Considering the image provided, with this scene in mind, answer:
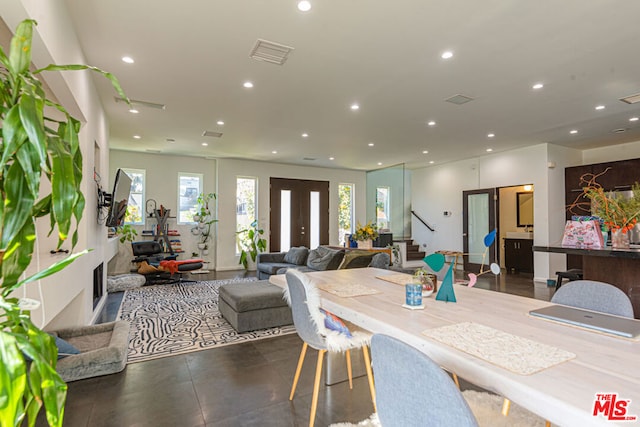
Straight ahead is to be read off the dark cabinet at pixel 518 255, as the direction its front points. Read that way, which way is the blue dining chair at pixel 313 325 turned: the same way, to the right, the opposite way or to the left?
the opposite way

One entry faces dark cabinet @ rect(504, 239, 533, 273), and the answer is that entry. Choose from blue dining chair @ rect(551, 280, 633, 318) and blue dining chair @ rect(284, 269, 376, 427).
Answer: blue dining chair @ rect(284, 269, 376, 427)

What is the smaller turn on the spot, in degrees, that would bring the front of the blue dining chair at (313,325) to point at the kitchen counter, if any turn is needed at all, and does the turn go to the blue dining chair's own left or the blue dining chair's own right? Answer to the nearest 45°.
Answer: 0° — it already faces it

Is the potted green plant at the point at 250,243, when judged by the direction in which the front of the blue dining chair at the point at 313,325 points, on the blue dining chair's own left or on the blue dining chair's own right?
on the blue dining chair's own left

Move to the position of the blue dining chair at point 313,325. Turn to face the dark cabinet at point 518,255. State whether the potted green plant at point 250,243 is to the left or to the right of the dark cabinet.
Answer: left

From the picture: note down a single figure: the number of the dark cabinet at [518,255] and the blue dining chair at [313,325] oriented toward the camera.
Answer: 1

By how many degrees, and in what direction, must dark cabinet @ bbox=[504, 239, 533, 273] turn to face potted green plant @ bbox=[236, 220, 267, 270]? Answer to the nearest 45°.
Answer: approximately 45° to its right

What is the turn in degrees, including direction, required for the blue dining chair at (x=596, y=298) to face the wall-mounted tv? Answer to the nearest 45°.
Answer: approximately 45° to its right

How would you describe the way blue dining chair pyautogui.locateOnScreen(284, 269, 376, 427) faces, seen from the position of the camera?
facing away from the viewer and to the right of the viewer

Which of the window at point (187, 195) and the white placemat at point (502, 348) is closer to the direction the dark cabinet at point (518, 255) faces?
the white placemat

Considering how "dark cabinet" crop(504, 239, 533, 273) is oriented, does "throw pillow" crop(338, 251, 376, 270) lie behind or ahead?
ahead

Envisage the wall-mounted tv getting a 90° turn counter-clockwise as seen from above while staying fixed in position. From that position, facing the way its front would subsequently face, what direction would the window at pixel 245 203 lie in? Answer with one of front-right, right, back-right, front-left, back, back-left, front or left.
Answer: front

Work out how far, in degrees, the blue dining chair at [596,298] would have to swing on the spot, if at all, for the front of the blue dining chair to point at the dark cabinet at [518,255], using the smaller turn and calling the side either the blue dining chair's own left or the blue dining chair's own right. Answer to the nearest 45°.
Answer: approximately 135° to the blue dining chair's own right

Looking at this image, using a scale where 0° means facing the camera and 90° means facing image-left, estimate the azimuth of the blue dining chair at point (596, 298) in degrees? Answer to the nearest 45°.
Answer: approximately 45°

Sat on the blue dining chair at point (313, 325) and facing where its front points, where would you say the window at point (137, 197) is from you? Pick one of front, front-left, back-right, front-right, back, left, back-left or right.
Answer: left

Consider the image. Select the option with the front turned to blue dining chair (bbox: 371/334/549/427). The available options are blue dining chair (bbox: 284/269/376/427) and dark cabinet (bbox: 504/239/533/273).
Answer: the dark cabinet
